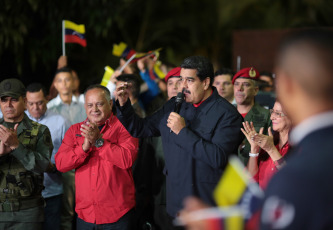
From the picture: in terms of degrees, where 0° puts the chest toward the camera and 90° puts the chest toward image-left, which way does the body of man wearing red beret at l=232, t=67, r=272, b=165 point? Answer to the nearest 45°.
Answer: approximately 45°

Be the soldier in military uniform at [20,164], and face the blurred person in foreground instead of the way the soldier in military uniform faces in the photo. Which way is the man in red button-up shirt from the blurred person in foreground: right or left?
left

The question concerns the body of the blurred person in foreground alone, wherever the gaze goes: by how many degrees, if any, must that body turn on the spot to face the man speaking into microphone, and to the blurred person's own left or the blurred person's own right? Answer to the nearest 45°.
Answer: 0° — they already face them

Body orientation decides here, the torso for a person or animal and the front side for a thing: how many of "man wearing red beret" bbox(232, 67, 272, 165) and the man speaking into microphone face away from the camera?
0

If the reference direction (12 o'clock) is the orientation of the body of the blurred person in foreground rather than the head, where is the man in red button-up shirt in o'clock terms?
The man in red button-up shirt is roughly at 12 o'clock from the blurred person in foreground.

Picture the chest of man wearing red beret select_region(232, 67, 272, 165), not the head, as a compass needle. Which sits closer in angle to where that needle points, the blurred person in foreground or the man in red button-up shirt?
the man in red button-up shirt

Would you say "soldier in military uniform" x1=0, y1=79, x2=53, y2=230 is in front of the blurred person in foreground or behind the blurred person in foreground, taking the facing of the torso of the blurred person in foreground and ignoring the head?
in front

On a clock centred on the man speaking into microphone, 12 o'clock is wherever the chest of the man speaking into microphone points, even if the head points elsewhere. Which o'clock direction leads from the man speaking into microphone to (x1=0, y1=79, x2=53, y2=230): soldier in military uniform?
The soldier in military uniform is roughly at 2 o'clock from the man speaking into microphone.

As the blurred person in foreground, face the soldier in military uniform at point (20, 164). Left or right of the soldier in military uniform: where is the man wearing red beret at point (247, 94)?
right

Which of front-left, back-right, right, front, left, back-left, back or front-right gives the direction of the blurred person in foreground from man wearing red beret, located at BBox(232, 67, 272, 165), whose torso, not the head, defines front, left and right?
front-left

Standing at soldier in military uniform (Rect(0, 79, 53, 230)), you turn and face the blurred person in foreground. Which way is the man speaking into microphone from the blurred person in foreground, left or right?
left

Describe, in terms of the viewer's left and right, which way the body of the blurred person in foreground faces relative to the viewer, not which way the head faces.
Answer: facing away from the viewer and to the left of the viewer

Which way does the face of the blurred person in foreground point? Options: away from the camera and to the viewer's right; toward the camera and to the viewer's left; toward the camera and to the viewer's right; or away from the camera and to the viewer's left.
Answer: away from the camera and to the viewer's left

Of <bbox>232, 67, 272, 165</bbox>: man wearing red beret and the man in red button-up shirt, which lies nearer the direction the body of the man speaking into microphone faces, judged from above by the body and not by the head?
the man in red button-up shirt
